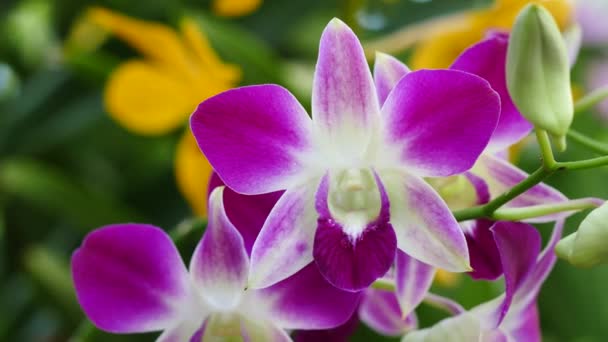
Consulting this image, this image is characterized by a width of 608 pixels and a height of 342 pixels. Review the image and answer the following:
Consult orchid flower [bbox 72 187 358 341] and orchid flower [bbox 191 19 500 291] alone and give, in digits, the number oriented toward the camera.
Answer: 2

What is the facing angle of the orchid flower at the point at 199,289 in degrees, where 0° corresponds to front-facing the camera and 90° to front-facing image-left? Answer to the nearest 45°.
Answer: approximately 0°

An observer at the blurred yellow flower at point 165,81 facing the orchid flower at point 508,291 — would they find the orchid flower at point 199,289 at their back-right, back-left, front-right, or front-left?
front-right

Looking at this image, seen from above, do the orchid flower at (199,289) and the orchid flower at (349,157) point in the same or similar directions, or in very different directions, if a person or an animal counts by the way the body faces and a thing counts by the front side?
same or similar directions

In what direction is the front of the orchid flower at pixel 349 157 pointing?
toward the camera

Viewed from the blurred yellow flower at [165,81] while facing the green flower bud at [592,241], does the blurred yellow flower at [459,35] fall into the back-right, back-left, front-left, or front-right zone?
front-left
